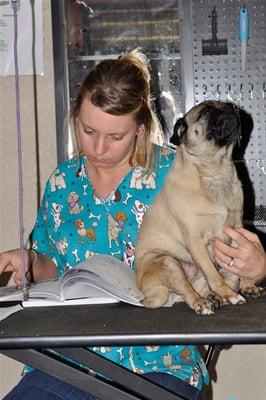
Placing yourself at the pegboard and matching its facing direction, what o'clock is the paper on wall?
The paper on wall is roughly at 3 o'clock from the pegboard.

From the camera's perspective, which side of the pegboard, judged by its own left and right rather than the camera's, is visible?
front

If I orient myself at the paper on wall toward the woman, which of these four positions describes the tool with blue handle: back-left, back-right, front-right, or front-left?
front-left

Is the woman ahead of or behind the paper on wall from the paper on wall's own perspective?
ahead

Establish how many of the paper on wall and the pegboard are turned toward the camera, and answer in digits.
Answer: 2

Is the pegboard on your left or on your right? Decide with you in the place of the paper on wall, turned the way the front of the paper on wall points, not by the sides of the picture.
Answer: on your left

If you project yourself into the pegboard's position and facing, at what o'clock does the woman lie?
The woman is roughly at 1 o'clock from the pegboard.

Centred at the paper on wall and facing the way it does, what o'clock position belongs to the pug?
The pug is roughly at 11 o'clock from the paper on wall.

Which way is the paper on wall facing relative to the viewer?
toward the camera

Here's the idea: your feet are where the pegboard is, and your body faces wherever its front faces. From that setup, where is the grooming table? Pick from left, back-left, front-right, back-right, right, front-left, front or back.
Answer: front

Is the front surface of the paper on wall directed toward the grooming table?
yes

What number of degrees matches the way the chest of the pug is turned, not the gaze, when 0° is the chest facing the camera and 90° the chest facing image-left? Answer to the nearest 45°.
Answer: approximately 315°

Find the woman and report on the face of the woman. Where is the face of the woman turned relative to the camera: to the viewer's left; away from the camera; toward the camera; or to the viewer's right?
toward the camera

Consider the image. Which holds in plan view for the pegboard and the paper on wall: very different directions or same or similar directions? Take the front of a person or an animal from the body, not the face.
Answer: same or similar directions

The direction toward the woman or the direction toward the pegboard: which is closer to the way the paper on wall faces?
the woman

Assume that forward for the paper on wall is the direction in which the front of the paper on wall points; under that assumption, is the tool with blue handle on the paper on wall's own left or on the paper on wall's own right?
on the paper on wall's own left

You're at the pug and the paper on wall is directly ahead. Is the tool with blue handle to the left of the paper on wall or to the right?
right

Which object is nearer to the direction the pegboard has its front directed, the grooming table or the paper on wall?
the grooming table

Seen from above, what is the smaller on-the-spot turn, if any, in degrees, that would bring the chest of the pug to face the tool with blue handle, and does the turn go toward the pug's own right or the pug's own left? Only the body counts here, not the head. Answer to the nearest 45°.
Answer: approximately 135° to the pug's own left
